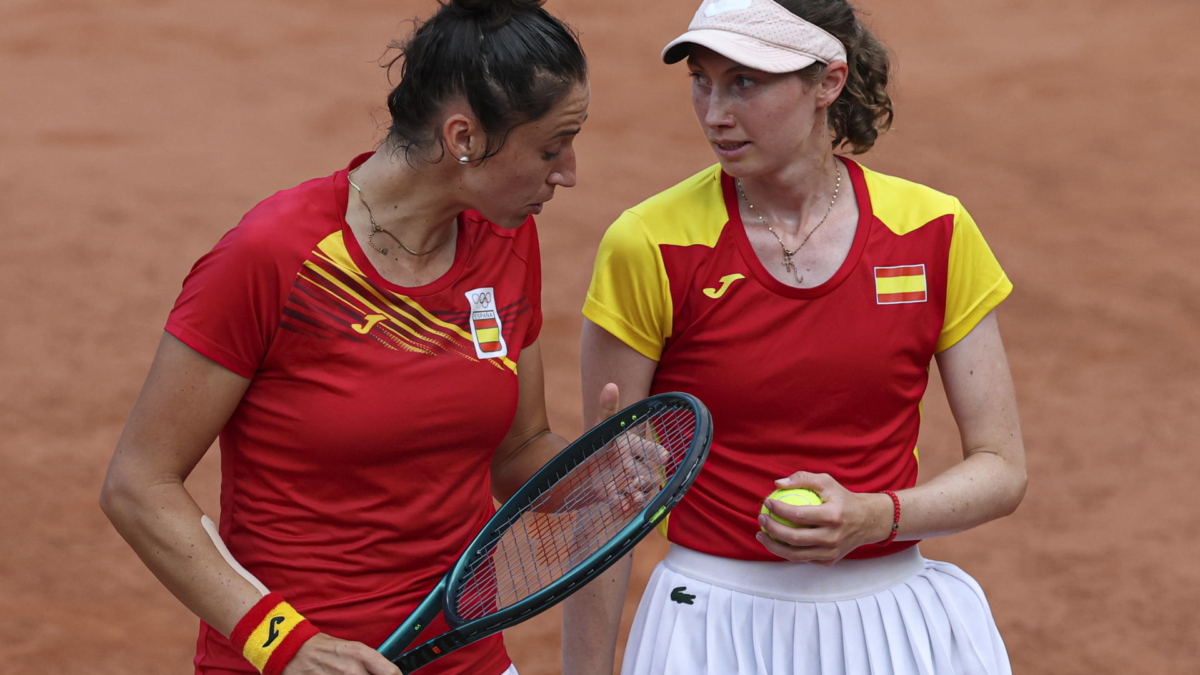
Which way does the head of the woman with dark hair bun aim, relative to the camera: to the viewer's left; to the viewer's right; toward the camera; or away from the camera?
to the viewer's right

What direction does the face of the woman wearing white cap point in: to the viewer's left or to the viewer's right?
to the viewer's left

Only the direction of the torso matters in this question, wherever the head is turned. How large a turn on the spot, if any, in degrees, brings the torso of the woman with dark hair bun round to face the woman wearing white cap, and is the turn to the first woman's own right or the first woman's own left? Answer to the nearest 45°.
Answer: approximately 45° to the first woman's own left

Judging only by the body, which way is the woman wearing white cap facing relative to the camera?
toward the camera

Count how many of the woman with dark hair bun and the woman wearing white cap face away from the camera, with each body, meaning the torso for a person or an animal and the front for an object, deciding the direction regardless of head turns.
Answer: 0
